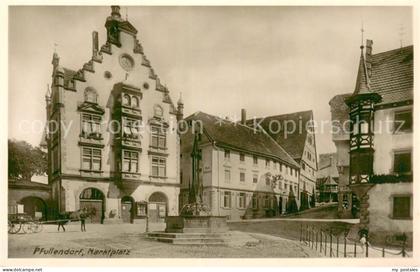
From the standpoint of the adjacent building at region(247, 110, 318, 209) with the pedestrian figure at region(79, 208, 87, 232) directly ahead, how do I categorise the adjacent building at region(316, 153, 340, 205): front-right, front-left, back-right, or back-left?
back-right

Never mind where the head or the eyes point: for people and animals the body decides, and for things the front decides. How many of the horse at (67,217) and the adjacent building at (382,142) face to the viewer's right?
1

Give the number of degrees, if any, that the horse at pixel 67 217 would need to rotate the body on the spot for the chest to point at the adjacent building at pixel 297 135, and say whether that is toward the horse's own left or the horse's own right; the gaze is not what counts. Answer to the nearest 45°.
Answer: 0° — it already faces it

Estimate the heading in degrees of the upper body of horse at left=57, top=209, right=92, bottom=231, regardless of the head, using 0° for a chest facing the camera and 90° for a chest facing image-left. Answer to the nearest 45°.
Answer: approximately 270°

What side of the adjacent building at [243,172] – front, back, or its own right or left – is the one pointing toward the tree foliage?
right
